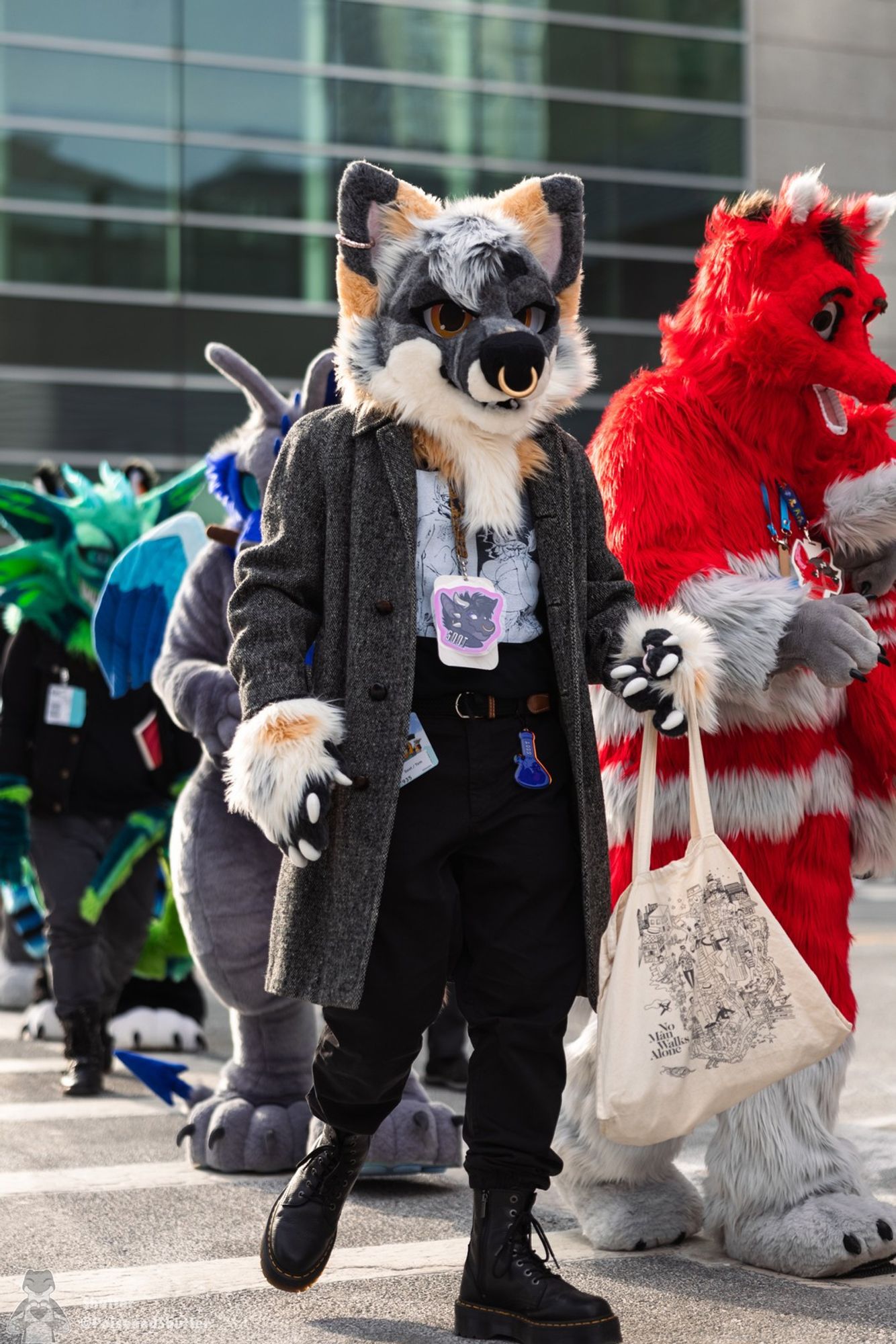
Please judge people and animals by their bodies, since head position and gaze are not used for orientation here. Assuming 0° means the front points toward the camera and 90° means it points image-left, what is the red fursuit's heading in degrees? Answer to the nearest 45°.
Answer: approximately 315°
